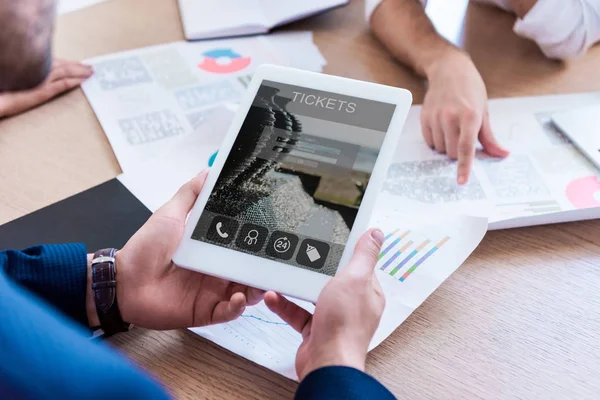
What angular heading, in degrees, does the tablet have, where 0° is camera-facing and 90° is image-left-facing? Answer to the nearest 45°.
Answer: approximately 0°

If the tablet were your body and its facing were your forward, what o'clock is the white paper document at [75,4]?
The white paper document is roughly at 5 o'clock from the tablet.
